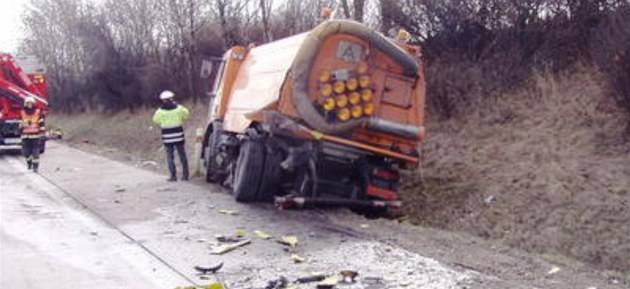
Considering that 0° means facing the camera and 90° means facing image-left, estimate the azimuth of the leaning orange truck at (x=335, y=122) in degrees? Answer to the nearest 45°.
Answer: approximately 135°

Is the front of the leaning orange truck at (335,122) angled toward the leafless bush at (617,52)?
no

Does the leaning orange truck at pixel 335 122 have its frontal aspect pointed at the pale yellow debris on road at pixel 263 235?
no

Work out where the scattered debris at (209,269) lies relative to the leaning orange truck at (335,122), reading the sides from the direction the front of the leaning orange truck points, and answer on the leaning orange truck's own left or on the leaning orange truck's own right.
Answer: on the leaning orange truck's own left

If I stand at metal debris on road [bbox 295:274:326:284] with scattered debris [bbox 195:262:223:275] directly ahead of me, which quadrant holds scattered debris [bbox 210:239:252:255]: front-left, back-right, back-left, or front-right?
front-right

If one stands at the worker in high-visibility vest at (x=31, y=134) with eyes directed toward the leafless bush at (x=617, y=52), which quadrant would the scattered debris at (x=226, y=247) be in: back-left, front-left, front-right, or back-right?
front-right

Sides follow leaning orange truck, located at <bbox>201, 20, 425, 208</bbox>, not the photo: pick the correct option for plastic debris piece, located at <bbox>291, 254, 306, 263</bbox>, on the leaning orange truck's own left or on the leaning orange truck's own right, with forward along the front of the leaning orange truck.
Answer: on the leaning orange truck's own left

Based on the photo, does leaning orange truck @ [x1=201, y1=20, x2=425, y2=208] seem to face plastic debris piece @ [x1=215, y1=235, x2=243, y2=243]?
no

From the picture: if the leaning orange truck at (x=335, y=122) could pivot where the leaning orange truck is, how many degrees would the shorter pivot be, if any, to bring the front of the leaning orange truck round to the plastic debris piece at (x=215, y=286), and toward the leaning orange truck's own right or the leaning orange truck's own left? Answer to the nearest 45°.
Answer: approximately 135° to the leaning orange truck's own left

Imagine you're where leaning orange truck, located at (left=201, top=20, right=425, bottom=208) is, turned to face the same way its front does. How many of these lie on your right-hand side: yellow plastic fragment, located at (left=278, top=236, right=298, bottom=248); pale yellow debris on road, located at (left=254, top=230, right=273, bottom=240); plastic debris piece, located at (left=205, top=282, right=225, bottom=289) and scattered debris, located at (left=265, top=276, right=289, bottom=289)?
0

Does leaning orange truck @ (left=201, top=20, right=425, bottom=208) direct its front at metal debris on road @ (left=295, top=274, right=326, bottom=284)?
no

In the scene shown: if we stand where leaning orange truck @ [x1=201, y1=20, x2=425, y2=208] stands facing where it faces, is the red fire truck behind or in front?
in front

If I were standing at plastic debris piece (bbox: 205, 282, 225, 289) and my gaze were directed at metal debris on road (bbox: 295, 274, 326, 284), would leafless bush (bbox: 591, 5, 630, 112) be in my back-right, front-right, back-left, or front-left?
front-left
